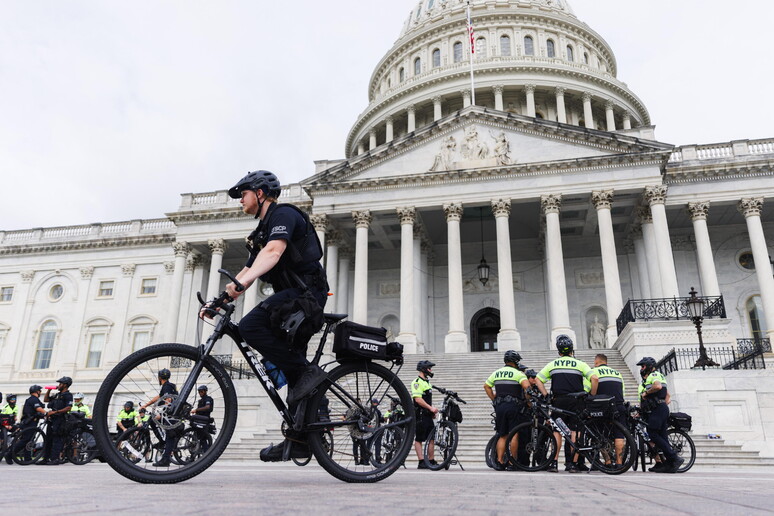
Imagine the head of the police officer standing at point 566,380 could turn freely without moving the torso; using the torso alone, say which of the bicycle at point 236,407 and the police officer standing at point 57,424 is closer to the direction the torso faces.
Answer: the police officer standing

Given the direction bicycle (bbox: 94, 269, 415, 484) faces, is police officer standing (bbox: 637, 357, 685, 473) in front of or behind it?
behind

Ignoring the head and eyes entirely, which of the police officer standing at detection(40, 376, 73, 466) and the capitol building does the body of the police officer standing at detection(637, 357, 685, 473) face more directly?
the police officer standing

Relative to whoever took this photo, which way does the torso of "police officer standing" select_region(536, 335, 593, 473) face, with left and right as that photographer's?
facing away from the viewer

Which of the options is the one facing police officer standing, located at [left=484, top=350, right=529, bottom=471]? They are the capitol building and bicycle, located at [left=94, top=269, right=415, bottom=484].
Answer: the capitol building

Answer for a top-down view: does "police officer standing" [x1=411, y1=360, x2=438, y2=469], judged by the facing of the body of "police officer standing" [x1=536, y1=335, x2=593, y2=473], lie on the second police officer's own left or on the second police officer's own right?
on the second police officer's own left

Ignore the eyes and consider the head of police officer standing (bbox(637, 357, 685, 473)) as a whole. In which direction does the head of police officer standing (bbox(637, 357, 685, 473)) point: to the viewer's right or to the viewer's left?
to the viewer's left

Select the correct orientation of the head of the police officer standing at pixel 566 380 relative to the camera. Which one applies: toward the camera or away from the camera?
away from the camera

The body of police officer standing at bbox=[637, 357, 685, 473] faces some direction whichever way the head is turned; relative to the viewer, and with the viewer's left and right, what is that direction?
facing to the left of the viewer

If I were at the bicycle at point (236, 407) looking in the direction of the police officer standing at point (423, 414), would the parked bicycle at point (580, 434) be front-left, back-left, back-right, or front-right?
front-right

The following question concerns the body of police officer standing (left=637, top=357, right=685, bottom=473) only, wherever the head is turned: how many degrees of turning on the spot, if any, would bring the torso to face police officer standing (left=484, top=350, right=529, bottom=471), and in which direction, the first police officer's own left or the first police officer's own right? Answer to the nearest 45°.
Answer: approximately 45° to the first police officer's own left
